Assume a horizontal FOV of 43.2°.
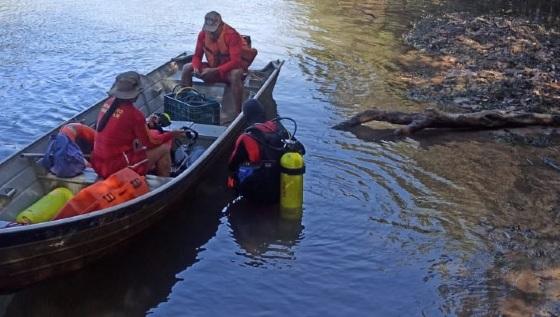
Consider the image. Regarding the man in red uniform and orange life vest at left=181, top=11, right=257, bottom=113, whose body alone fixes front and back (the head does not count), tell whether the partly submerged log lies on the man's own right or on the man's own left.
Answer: on the man's own left

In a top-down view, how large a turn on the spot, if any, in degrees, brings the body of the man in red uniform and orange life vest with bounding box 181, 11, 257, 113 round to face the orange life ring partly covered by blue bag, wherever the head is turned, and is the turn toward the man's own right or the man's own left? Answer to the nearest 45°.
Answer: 0° — they already face them

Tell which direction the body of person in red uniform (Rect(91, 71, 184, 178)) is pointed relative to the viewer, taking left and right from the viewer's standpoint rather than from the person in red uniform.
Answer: facing away from the viewer and to the right of the viewer

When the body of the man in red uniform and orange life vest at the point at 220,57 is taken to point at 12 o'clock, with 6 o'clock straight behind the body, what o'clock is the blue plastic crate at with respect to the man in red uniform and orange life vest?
The blue plastic crate is roughly at 11 o'clock from the man in red uniform and orange life vest.

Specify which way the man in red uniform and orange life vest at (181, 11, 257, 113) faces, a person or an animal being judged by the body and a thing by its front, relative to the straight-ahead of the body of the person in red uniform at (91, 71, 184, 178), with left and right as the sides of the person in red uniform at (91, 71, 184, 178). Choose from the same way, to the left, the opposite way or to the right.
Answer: the opposite way

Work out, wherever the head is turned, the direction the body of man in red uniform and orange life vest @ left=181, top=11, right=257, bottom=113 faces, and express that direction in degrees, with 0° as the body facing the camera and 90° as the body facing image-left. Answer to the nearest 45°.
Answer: approximately 45°
